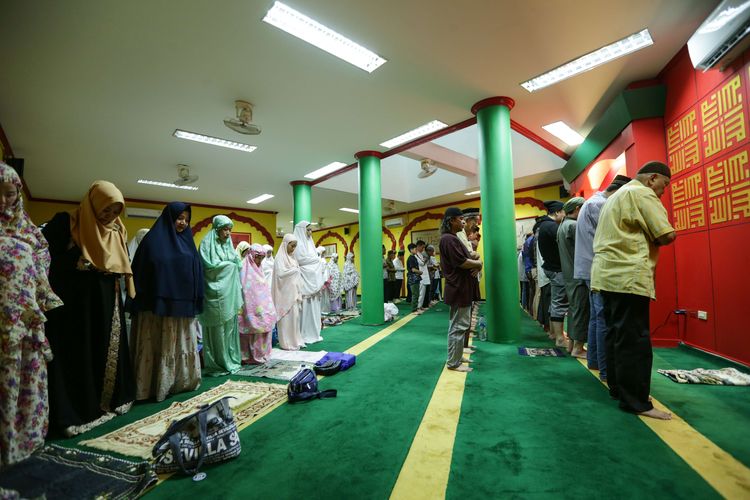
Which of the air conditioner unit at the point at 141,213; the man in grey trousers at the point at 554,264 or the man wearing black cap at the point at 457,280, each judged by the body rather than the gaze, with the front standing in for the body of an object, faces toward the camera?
the air conditioner unit

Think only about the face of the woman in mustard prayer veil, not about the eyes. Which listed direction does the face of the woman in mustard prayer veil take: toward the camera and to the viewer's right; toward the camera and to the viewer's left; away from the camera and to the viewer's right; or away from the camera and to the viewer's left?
toward the camera and to the viewer's right

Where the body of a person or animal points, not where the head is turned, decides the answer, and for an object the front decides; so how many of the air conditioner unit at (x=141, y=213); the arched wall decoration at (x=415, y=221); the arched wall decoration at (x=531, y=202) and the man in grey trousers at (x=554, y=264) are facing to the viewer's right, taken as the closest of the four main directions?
1

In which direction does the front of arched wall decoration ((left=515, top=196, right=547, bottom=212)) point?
toward the camera

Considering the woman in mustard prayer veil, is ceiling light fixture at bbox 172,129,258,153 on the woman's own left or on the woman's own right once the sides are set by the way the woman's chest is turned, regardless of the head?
on the woman's own left

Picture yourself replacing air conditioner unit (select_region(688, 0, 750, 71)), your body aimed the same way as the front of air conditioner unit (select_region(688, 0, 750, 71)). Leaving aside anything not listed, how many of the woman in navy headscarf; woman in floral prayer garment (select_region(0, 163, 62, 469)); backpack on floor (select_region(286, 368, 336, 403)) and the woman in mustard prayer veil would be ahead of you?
4

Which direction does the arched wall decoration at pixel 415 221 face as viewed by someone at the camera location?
facing the viewer

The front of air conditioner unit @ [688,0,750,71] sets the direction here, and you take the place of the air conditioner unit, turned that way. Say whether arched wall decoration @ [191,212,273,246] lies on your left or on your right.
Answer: on your right

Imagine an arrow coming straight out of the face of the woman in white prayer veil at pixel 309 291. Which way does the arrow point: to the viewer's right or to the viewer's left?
to the viewer's right

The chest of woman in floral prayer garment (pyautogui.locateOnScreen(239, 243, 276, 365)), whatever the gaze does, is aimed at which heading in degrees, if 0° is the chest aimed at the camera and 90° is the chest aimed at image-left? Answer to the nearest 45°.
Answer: approximately 315°

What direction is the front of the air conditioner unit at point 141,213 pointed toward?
toward the camera

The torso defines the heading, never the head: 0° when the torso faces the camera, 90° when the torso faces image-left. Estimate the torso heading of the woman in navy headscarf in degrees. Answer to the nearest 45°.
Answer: approximately 315°
